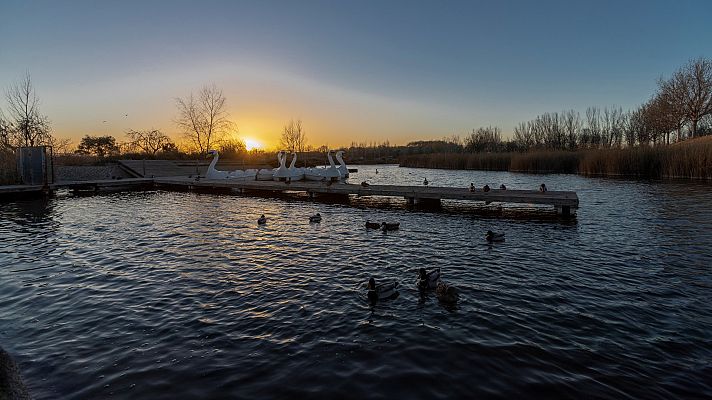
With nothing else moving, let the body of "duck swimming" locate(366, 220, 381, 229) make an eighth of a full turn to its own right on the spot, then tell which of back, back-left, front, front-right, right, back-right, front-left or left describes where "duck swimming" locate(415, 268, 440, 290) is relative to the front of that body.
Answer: back-left

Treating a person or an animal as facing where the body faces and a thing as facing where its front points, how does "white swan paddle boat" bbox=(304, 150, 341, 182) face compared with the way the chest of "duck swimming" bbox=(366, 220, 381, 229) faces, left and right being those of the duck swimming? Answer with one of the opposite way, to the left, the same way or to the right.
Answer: the opposite way

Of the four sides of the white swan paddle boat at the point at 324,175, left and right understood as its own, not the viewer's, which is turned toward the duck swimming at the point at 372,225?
right

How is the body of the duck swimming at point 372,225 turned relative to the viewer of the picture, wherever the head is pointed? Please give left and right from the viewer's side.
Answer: facing to the left of the viewer

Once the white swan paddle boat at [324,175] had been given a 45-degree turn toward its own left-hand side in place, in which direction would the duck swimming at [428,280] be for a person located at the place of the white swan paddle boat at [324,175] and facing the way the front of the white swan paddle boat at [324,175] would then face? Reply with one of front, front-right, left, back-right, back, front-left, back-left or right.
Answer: back-right

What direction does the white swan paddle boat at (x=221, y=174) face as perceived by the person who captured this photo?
facing to the left of the viewer

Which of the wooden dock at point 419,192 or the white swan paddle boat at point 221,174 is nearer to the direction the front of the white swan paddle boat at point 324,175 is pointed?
the wooden dock

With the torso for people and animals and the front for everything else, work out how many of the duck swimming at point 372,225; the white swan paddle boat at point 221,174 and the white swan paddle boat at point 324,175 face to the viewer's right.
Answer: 1

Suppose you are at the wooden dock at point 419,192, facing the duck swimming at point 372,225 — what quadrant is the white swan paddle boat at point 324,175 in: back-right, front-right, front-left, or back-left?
back-right

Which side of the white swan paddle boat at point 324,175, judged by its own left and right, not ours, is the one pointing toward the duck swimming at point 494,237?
right

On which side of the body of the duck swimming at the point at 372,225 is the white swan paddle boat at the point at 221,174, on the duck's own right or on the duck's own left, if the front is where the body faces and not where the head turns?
on the duck's own right

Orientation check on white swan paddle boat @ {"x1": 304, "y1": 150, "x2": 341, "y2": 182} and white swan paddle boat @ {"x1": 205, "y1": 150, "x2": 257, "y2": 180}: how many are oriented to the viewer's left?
1

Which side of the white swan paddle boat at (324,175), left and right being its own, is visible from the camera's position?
right
